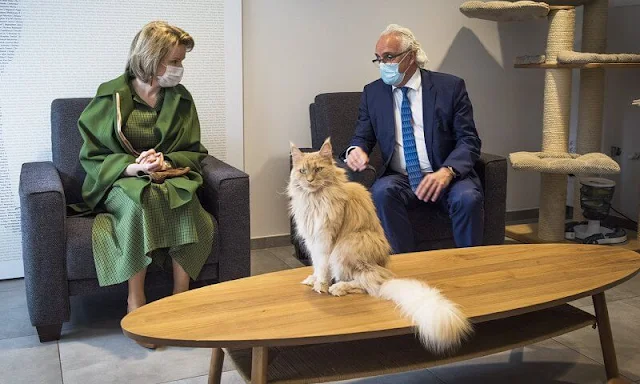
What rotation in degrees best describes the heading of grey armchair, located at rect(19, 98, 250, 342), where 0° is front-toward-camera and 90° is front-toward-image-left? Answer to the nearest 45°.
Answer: approximately 315°

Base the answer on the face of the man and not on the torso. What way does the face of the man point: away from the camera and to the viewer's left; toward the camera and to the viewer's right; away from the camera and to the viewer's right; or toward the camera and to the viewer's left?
toward the camera and to the viewer's left

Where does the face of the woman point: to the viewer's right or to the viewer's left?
to the viewer's right

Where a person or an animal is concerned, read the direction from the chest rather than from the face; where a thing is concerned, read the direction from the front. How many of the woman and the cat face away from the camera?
0

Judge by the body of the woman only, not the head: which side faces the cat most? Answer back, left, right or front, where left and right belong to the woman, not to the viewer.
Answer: front

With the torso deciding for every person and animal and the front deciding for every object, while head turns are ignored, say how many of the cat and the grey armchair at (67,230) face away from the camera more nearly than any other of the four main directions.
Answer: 0

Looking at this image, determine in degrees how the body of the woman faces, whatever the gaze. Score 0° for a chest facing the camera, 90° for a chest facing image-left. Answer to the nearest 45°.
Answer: approximately 315°

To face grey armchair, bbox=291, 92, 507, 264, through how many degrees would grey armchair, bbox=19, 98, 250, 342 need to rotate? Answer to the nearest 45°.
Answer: approximately 45° to its left

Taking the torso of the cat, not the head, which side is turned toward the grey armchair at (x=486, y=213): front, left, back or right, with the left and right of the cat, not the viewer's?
back

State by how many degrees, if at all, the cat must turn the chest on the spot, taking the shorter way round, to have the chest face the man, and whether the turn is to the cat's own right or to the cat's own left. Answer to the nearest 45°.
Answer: approximately 135° to the cat's own right

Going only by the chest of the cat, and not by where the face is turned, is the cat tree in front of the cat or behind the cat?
behind

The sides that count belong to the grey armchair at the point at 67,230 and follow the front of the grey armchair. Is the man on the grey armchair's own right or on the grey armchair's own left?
on the grey armchair's own left

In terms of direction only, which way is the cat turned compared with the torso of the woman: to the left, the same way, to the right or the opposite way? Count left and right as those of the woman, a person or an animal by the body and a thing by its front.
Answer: to the right

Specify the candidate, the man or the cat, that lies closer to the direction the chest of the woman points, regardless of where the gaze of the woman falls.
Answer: the cat

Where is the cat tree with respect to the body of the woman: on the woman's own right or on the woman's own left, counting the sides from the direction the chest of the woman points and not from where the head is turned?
on the woman's own left
